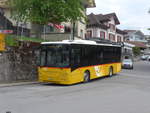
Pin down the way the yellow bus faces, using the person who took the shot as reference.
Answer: facing the viewer and to the left of the viewer

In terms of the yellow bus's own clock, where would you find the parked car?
The parked car is roughly at 5 o'clock from the yellow bus.

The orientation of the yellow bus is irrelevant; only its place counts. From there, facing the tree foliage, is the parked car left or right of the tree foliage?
right

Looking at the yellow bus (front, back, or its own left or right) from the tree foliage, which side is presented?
right
